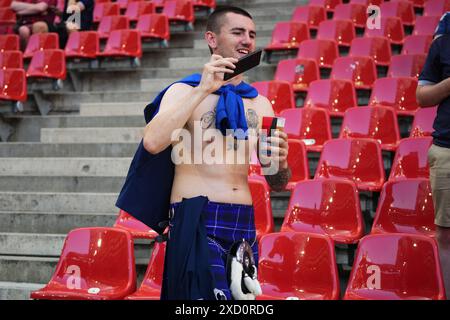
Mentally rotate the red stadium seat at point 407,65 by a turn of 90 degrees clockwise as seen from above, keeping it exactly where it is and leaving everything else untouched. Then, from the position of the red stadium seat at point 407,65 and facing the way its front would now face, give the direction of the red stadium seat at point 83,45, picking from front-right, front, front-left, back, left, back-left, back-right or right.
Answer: front-left

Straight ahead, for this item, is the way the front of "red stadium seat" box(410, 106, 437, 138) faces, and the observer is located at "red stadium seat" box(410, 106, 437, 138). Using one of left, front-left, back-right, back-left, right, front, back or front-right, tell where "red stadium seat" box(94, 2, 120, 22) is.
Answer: right

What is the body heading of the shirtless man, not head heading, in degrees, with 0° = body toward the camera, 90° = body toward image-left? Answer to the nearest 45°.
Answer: approximately 315°

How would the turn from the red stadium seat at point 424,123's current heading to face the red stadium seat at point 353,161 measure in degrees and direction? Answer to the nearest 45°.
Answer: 0° — it already faces it

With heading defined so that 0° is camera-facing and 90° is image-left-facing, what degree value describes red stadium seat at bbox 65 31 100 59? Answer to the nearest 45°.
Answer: approximately 45°

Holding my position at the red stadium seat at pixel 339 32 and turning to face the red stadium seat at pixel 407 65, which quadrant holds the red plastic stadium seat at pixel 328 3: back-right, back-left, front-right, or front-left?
back-left

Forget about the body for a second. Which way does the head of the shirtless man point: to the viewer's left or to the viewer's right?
to the viewer's right

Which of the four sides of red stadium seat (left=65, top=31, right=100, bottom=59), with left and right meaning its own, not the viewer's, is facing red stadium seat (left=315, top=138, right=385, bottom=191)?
left

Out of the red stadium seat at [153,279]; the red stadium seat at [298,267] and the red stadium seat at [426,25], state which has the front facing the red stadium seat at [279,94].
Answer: the red stadium seat at [426,25]
